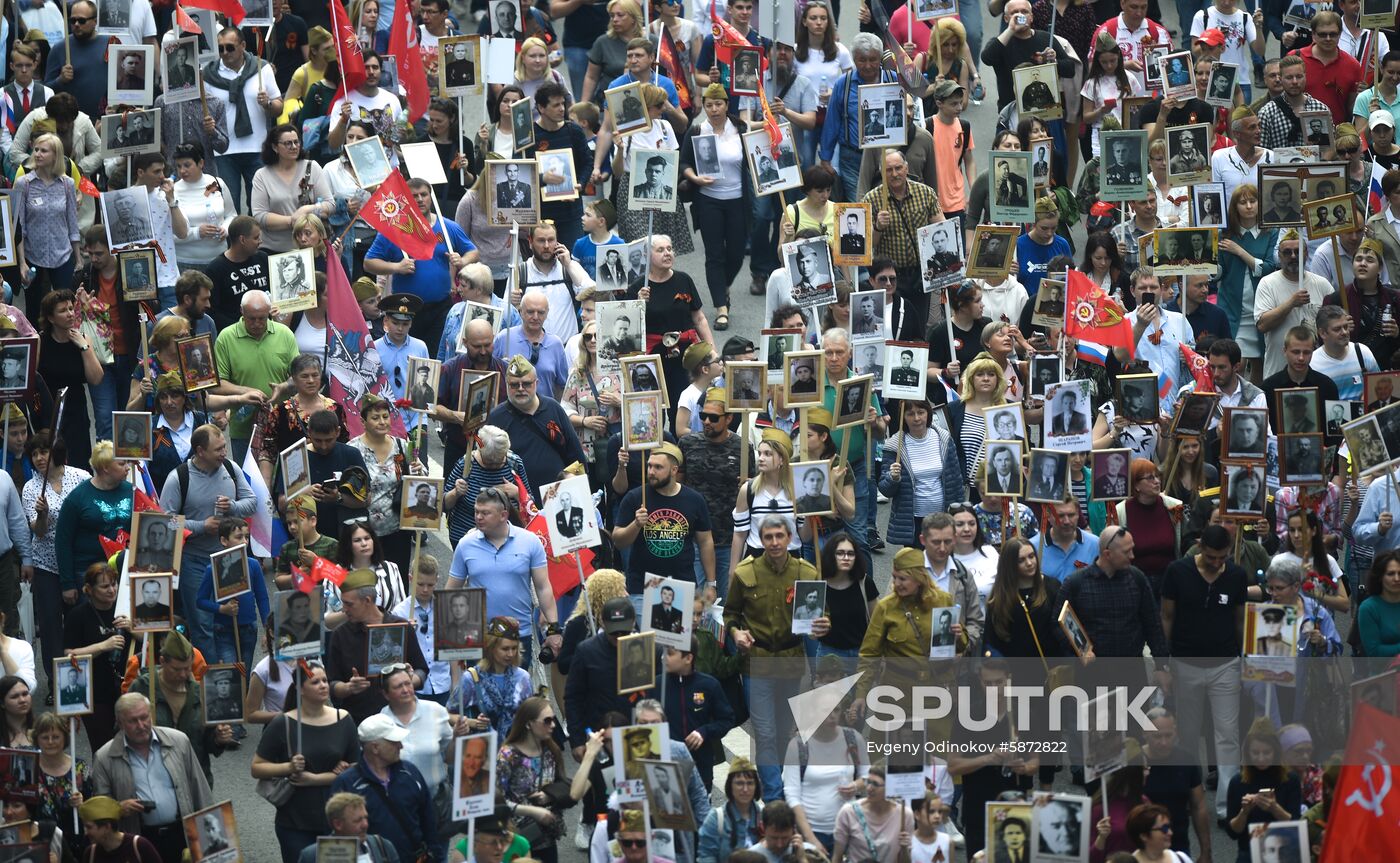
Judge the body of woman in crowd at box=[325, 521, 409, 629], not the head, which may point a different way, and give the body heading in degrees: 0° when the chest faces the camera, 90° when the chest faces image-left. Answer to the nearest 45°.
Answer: approximately 0°

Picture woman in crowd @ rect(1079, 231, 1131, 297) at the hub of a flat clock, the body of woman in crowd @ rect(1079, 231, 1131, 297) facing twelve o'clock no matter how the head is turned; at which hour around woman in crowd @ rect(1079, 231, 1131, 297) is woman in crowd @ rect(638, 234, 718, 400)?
woman in crowd @ rect(638, 234, 718, 400) is roughly at 2 o'clock from woman in crowd @ rect(1079, 231, 1131, 297).

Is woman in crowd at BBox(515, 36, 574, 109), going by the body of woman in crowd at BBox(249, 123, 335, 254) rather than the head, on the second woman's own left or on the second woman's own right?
on the second woman's own left

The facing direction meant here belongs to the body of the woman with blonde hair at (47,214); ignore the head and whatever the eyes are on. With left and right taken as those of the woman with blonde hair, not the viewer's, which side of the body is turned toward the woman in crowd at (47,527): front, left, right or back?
front

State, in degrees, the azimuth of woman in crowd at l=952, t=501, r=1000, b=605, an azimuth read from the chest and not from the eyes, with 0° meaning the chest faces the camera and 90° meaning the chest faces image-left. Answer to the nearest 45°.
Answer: approximately 0°

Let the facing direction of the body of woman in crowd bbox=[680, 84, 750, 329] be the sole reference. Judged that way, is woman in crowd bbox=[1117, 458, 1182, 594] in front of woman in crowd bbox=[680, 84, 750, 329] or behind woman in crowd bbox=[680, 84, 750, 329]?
in front

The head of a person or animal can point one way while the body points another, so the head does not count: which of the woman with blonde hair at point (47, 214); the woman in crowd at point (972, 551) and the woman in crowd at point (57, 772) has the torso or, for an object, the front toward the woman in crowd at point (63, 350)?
the woman with blonde hair

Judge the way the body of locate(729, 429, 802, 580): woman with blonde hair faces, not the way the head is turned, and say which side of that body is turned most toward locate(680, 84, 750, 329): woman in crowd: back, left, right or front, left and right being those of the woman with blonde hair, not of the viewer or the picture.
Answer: back

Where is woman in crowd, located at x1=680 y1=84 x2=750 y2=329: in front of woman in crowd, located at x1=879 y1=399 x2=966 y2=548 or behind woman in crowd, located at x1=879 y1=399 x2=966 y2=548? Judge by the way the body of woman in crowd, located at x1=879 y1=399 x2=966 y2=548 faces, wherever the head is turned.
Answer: behind
